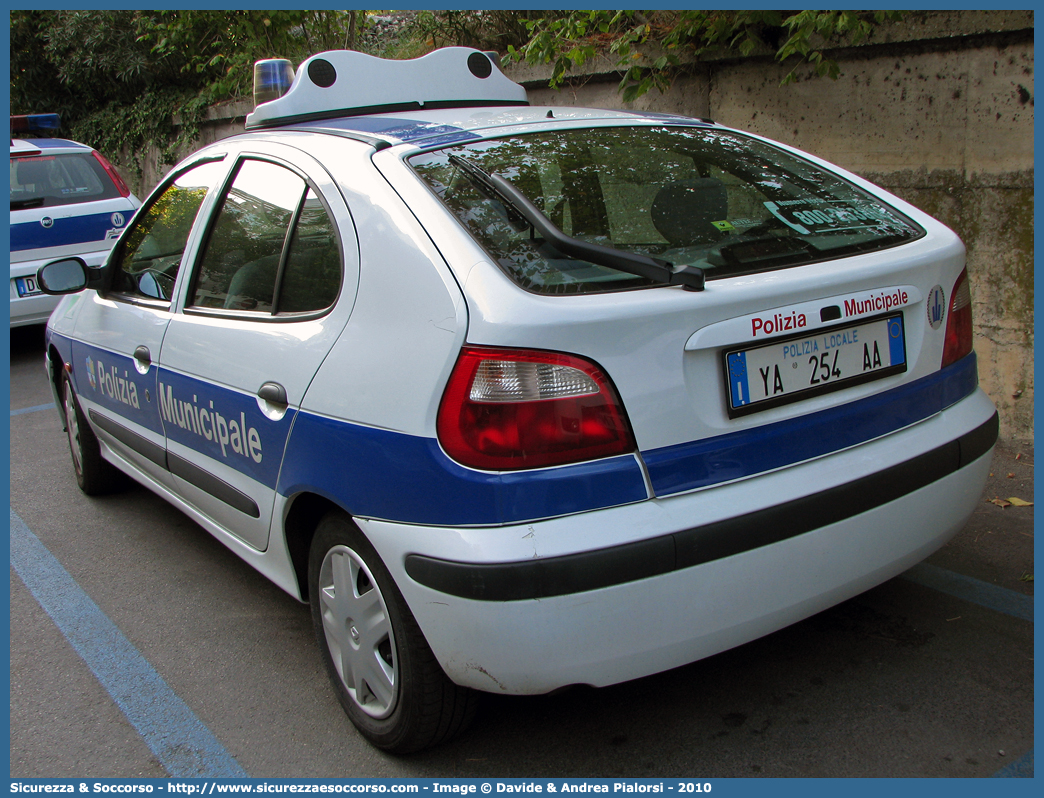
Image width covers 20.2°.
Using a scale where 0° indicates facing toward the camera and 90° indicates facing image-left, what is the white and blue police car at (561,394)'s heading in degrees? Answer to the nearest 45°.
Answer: approximately 135°
